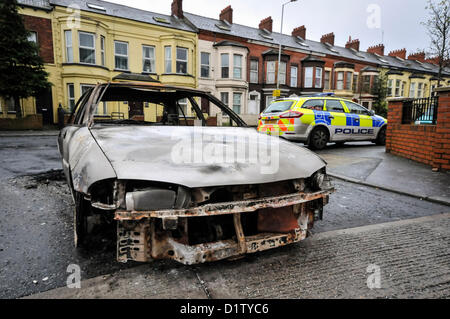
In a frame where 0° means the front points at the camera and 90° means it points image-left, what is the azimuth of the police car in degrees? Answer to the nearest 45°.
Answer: approximately 225°

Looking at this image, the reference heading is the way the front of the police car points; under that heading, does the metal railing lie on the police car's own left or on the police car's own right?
on the police car's own right

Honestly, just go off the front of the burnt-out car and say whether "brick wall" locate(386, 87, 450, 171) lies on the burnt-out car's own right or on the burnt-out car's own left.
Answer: on the burnt-out car's own left

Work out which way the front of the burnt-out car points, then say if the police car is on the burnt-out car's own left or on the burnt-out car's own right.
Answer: on the burnt-out car's own left

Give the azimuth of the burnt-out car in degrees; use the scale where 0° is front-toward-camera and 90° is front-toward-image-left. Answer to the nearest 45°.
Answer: approximately 315°

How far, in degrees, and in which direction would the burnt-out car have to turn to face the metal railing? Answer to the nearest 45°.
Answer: approximately 90° to its left
